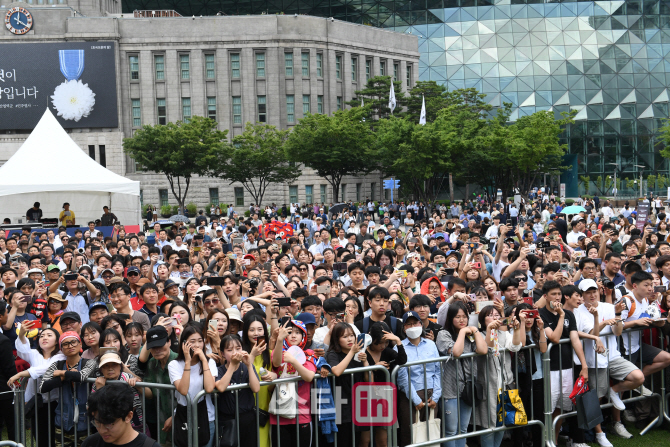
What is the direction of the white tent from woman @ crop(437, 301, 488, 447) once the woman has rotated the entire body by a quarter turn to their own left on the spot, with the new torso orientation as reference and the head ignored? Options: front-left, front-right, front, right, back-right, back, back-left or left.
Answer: left

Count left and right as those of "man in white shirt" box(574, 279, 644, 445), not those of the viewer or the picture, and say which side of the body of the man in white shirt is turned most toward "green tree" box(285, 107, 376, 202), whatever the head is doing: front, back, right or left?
back

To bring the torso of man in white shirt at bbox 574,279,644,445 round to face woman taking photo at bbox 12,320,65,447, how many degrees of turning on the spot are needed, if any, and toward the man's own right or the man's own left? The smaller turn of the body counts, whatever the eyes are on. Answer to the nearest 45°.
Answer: approximately 90° to the man's own right

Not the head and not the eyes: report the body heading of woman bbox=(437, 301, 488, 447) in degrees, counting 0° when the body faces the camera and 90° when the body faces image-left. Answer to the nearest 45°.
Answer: approximately 315°

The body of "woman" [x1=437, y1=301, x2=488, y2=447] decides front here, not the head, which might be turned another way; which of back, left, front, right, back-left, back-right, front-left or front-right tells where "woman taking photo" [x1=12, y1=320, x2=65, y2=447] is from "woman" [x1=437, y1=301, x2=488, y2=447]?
back-right

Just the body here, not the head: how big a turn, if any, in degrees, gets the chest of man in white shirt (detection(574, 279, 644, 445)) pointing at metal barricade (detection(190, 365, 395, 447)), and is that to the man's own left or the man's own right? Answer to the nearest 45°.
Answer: approximately 90° to the man's own right

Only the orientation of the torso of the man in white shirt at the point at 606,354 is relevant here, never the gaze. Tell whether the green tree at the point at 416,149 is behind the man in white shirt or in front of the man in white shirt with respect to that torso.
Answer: behind

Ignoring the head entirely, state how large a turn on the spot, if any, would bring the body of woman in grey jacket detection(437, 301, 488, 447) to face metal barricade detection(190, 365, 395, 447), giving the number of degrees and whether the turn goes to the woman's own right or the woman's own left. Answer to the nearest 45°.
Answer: approximately 90° to the woman's own right

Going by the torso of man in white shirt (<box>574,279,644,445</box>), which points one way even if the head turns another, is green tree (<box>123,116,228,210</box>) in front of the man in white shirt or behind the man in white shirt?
behind

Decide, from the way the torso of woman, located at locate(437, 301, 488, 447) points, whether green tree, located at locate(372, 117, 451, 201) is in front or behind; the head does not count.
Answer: behind
